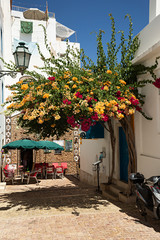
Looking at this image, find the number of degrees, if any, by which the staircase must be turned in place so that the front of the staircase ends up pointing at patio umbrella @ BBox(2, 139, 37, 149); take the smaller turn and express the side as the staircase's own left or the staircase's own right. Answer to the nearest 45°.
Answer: approximately 90° to the staircase's own right

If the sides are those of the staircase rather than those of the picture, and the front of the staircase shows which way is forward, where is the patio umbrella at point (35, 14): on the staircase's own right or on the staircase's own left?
on the staircase's own right

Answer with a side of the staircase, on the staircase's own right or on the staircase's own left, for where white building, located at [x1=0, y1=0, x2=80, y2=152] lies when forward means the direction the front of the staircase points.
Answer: on the staircase's own right

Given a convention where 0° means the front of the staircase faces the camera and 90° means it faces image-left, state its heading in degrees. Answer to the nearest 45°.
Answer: approximately 45°
